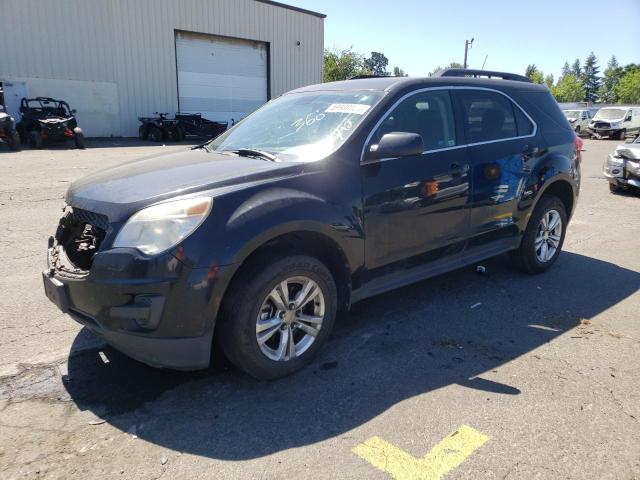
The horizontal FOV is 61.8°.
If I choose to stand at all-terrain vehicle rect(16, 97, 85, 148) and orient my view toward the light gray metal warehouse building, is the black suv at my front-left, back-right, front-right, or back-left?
back-right

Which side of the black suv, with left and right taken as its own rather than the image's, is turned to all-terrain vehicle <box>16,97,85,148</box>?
right

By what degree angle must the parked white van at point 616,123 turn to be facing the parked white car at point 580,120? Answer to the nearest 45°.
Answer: approximately 90° to its right

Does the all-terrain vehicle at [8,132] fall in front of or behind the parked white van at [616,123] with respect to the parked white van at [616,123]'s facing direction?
in front

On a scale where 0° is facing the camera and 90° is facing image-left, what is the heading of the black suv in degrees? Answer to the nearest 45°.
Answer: approximately 45°

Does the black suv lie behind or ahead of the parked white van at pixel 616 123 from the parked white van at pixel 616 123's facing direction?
ahead

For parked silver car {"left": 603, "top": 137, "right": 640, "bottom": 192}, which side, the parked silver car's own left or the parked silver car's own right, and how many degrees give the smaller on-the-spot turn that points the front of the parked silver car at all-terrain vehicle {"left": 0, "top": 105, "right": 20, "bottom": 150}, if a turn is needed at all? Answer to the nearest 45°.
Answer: approximately 45° to the parked silver car's own right

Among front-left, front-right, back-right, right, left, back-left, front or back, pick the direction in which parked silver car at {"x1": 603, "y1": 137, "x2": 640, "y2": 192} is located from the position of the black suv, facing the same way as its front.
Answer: back

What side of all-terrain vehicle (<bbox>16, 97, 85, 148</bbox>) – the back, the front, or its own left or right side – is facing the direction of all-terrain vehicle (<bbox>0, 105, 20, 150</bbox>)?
right

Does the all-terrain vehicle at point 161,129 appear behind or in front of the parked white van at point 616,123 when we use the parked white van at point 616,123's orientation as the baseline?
in front

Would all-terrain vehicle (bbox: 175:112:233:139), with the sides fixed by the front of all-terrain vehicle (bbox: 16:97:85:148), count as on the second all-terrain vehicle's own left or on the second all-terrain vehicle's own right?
on the second all-terrain vehicle's own left

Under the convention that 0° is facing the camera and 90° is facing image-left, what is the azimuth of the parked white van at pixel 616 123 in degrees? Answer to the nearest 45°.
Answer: approximately 45°
